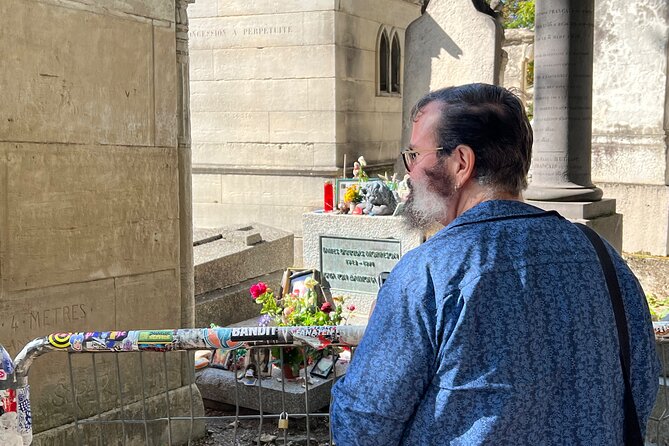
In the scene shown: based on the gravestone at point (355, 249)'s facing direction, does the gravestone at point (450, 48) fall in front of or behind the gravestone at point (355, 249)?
behind

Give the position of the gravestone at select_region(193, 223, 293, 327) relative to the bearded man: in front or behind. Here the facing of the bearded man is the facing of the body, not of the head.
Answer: in front

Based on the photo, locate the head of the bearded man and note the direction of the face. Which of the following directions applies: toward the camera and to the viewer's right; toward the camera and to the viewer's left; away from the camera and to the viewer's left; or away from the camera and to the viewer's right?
away from the camera and to the viewer's left

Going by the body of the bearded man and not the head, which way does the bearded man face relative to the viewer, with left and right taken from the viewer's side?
facing away from the viewer and to the left of the viewer

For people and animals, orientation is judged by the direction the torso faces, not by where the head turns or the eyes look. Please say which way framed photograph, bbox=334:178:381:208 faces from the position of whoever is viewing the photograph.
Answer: facing the viewer

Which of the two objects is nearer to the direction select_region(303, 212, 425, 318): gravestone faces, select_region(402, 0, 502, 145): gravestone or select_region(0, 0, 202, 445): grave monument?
the grave monument

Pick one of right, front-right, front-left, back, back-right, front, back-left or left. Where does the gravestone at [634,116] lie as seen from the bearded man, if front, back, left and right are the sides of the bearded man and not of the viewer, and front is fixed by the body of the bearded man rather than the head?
front-right

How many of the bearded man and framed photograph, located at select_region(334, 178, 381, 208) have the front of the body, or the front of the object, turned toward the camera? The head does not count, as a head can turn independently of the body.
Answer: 1
